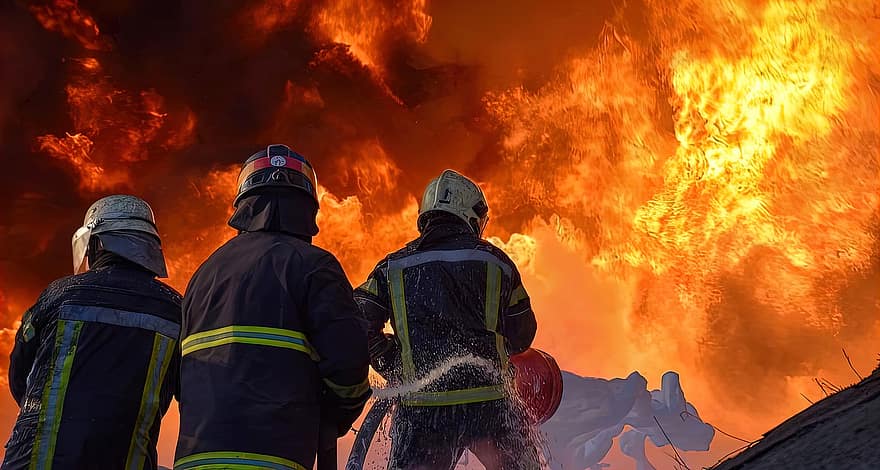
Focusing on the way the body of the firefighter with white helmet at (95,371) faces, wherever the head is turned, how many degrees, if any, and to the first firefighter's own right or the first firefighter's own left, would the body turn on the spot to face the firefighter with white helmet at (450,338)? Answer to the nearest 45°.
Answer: approximately 135° to the first firefighter's own right

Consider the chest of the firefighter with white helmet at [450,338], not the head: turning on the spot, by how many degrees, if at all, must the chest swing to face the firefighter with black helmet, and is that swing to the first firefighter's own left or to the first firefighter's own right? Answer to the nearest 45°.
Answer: approximately 135° to the first firefighter's own left

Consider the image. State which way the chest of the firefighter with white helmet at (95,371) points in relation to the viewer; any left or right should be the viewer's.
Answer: facing away from the viewer and to the left of the viewer

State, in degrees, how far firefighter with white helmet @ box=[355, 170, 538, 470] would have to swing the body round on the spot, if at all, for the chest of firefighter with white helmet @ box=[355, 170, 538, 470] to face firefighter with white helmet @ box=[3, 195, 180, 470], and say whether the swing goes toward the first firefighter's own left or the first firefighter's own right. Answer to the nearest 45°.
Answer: approximately 90° to the first firefighter's own left

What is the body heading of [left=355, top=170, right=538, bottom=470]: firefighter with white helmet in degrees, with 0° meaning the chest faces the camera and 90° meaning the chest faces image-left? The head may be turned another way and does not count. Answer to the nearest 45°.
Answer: approximately 180°

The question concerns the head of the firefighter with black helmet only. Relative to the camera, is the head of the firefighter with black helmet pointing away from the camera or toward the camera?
away from the camera

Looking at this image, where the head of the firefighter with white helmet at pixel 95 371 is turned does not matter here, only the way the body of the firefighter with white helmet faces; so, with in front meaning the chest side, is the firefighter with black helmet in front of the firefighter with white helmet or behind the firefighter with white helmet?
behind

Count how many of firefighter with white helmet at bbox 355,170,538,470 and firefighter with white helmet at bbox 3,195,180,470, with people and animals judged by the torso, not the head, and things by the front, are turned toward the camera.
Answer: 0
